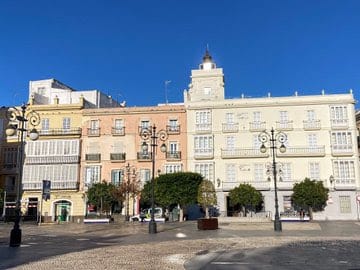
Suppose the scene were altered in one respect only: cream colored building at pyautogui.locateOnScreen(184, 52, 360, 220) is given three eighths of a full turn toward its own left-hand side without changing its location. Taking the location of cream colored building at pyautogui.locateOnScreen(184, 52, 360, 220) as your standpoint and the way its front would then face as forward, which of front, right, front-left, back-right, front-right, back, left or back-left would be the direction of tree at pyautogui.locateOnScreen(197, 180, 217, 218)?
back

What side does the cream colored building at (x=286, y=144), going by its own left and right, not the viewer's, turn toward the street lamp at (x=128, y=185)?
right

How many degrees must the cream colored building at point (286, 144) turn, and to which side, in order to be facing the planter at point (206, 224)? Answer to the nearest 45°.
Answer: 0° — it already faces it

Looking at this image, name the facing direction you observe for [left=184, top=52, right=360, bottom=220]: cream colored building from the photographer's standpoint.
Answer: facing the viewer

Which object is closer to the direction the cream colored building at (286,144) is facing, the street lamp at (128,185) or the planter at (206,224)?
the planter
